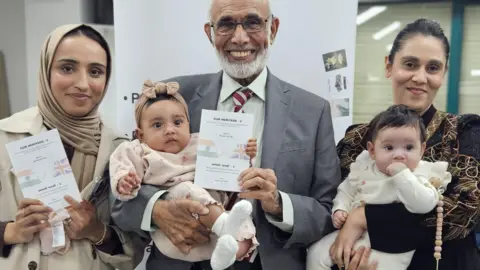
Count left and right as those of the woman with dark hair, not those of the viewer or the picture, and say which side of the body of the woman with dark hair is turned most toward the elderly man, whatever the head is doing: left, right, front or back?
right

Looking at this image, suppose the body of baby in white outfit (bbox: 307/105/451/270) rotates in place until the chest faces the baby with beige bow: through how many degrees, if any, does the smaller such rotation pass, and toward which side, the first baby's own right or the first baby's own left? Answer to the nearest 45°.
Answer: approximately 90° to the first baby's own right

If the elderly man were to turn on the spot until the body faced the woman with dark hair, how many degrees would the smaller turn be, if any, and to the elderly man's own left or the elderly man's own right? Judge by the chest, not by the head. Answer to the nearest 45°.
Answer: approximately 90° to the elderly man's own left

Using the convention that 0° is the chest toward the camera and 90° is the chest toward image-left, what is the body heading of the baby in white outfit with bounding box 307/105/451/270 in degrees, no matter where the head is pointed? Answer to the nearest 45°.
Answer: approximately 0°

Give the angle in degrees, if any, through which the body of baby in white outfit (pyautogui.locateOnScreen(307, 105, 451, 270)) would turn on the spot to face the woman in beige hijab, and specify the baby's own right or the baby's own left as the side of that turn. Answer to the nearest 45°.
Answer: approximately 90° to the baby's own right

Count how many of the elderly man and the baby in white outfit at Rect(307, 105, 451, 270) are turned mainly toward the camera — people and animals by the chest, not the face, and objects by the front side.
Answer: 2

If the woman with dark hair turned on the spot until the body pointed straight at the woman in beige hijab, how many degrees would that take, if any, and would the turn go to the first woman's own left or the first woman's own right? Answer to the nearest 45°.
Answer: approximately 90° to the first woman's own right
